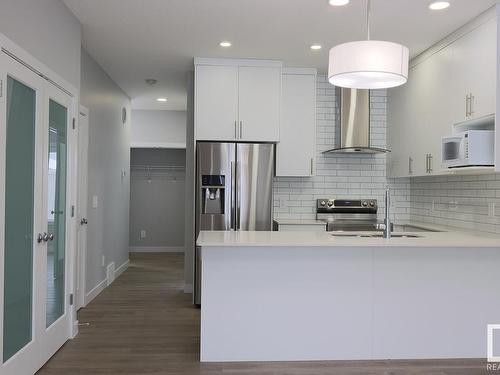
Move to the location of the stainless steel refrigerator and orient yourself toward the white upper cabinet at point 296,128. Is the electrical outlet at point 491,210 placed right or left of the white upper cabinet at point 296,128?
right

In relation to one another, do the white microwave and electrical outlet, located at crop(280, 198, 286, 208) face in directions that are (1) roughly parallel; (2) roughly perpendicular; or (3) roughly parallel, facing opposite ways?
roughly perpendicular

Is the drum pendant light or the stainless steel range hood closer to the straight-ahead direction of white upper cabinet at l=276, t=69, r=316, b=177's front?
the drum pendant light

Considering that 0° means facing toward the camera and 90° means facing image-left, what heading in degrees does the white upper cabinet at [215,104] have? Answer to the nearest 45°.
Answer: approximately 0°

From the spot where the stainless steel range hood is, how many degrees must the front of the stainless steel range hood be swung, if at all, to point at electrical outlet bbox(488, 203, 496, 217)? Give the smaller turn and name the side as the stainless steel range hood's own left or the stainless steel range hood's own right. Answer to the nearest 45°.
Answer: approximately 45° to the stainless steel range hood's own left

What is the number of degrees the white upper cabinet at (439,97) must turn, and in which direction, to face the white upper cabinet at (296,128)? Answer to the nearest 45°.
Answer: approximately 45° to its right

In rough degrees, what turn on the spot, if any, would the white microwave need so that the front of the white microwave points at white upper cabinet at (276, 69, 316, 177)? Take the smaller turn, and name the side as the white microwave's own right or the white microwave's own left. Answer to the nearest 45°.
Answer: approximately 90° to the white microwave's own right

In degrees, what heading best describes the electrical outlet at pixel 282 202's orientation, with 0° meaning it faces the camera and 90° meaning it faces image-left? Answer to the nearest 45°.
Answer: approximately 0°

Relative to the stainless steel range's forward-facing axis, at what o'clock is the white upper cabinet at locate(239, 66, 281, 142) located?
The white upper cabinet is roughly at 2 o'clock from the stainless steel range.
